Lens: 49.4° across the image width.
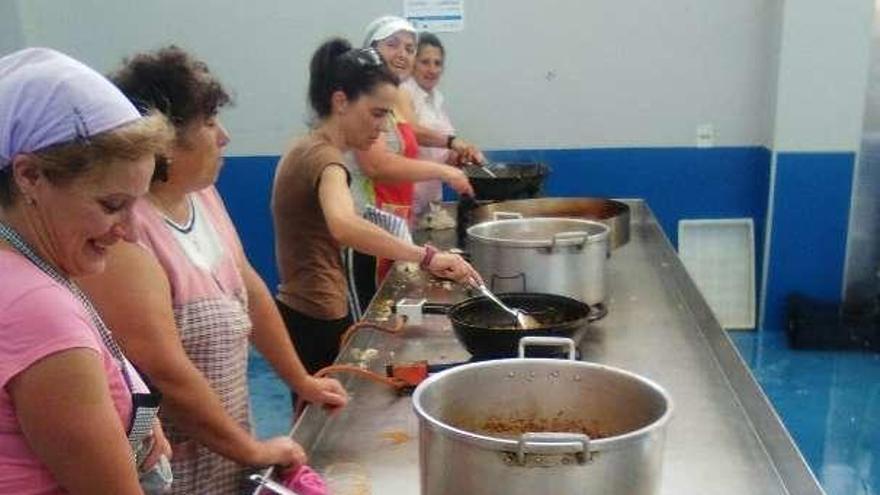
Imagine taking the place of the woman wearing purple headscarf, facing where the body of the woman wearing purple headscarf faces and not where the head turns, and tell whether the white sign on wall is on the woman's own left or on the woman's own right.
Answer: on the woman's own left

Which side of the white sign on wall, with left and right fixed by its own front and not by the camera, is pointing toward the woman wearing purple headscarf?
front

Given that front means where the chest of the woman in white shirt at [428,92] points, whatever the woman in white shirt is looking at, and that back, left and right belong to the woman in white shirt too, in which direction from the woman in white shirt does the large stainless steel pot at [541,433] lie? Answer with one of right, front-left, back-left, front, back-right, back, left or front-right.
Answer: front-right

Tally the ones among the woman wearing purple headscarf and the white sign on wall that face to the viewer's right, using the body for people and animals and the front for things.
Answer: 1

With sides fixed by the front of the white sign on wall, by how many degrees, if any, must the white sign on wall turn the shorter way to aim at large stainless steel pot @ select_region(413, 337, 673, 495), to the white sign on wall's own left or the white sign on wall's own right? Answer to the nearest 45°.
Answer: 0° — it already faces it

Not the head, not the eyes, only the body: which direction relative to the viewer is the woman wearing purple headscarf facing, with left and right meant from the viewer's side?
facing to the right of the viewer

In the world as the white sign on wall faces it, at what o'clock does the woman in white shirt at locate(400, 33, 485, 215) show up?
The woman in white shirt is roughly at 12 o'clock from the white sign on wall.

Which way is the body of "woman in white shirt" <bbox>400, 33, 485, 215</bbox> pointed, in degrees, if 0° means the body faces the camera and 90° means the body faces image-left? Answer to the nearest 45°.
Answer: approximately 315°

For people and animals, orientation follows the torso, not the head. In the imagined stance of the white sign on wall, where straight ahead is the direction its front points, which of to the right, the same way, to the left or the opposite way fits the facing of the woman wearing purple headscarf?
to the left

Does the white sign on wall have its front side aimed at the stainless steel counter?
yes

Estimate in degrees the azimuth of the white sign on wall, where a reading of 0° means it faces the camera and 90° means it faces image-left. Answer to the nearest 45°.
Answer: approximately 0°

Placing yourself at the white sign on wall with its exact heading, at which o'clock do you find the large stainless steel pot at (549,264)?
The large stainless steel pot is roughly at 12 o'clock from the white sign on wall.
